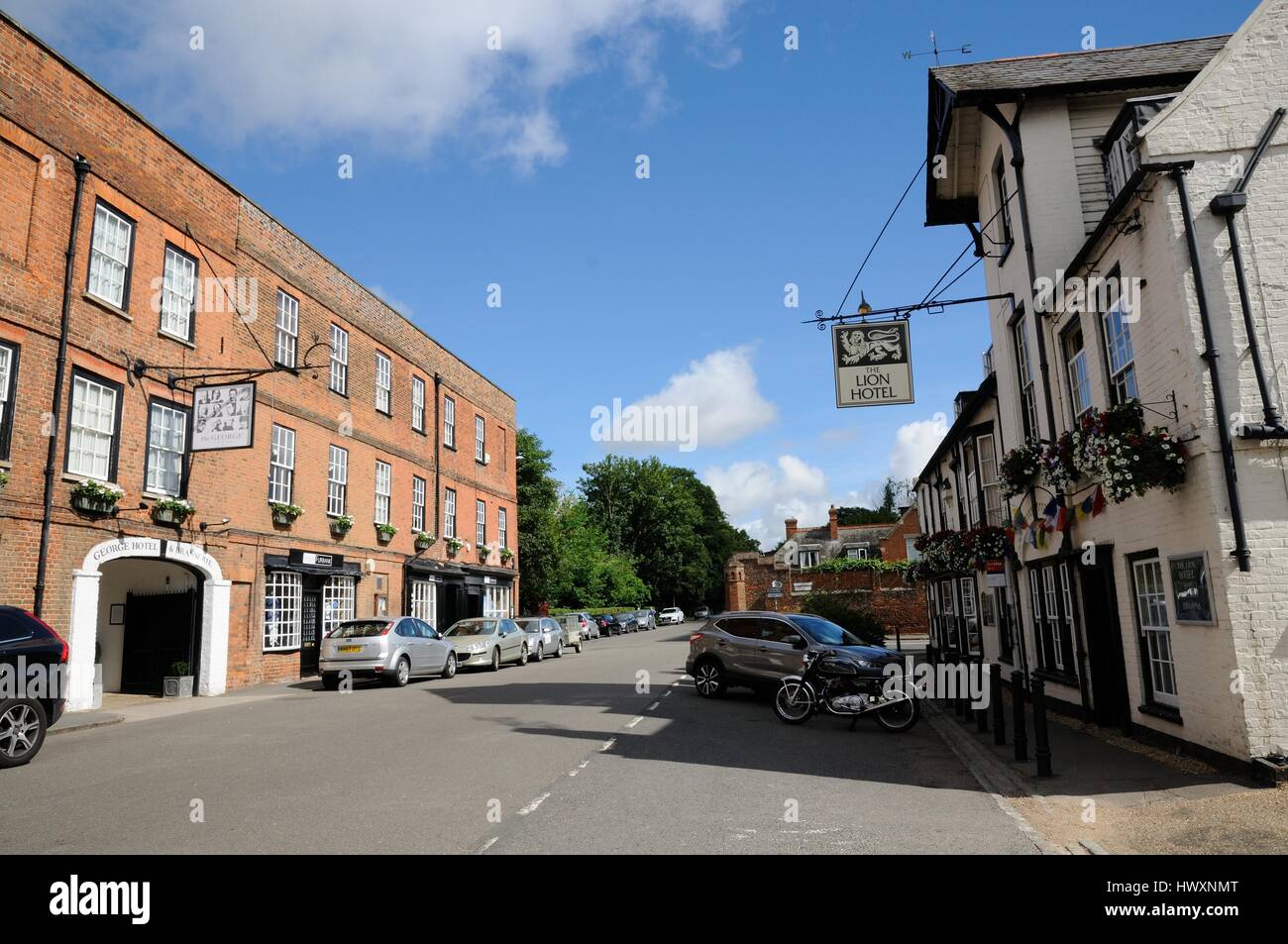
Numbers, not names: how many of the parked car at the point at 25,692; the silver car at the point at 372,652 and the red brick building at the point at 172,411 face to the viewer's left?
1

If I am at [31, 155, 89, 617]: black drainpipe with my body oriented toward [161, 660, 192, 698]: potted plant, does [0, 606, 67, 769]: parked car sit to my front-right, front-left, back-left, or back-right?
back-right

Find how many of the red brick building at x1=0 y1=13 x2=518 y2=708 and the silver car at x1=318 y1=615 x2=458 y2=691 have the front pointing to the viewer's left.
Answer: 0

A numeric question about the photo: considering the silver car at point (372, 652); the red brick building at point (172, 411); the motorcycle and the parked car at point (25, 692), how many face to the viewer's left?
2

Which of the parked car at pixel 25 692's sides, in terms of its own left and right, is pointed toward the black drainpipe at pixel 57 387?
right

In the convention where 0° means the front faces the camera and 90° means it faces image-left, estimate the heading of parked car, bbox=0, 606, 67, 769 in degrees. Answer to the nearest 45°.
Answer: approximately 90°

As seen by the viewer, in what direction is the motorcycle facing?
to the viewer's left

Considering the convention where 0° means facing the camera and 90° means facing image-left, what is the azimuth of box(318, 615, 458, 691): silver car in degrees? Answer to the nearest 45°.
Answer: approximately 225°

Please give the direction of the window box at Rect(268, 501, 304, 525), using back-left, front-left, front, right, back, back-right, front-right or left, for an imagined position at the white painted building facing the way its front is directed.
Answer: front-right

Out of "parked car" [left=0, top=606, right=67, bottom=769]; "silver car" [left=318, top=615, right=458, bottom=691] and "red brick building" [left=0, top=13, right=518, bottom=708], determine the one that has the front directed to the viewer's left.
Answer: the parked car

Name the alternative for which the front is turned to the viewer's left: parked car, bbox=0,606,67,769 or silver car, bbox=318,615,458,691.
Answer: the parked car
